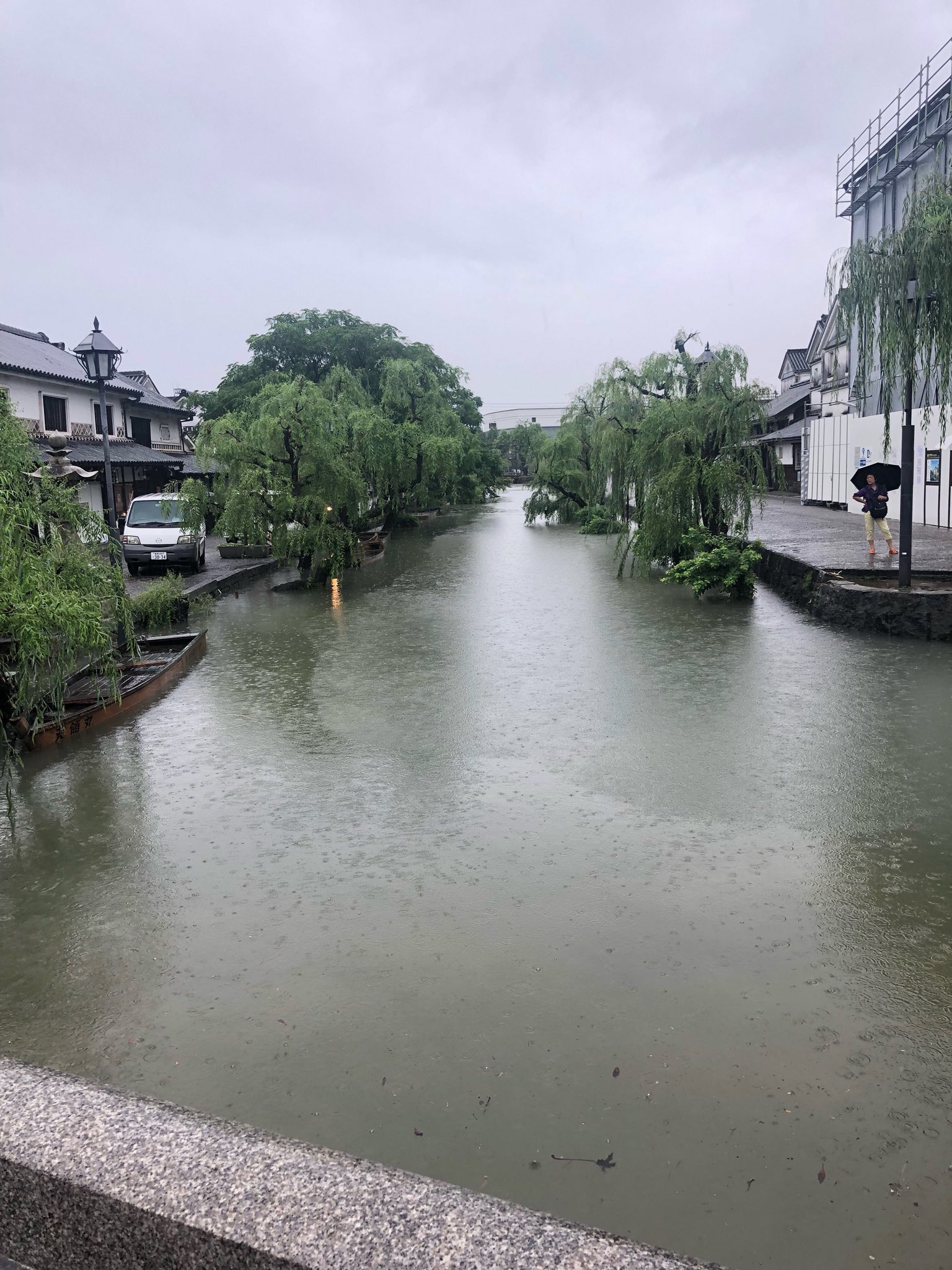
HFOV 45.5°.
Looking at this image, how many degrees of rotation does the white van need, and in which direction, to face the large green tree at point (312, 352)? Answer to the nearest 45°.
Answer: approximately 180°

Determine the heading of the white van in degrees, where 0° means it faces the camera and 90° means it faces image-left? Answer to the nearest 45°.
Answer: approximately 0°

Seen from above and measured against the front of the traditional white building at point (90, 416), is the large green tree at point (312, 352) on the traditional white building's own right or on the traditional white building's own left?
on the traditional white building's own left

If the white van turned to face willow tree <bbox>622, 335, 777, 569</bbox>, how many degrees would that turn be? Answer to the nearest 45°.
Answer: approximately 45° to its left

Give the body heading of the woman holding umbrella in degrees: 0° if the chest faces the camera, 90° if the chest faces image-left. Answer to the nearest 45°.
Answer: approximately 0°

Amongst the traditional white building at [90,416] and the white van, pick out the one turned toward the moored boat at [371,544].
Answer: the traditional white building

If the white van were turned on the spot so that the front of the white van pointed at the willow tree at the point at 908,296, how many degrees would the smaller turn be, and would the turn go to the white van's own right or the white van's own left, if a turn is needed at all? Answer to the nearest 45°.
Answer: approximately 45° to the white van's own left

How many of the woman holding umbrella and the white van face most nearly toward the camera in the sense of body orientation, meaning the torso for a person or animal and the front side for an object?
2

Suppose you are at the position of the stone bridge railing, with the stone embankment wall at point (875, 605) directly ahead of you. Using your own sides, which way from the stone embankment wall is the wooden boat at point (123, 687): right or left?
left

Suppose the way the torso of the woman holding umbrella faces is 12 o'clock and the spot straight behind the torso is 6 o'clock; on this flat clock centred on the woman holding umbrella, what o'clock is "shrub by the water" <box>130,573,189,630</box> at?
The shrub by the water is roughly at 2 o'clock from the woman holding umbrella.
